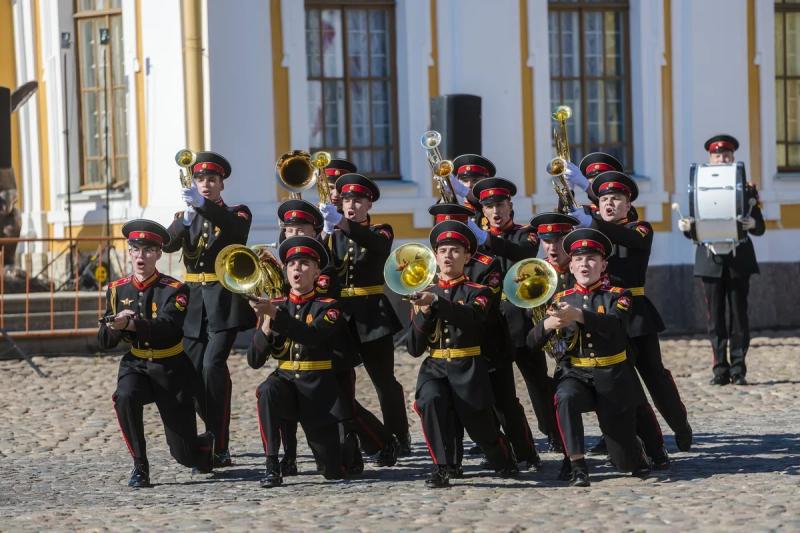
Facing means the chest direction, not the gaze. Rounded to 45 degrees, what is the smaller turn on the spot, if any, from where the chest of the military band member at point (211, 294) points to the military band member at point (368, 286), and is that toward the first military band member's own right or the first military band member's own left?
approximately 135° to the first military band member's own left

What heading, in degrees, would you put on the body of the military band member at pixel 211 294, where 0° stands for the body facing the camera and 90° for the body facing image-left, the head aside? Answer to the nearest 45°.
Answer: approximately 45°

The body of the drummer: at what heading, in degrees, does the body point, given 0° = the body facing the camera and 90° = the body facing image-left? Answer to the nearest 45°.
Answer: approximately 0°

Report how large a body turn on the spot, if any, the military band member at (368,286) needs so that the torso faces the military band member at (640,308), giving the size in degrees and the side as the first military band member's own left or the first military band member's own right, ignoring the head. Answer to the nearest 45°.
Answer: approximately 135° to the first military band member's own left
